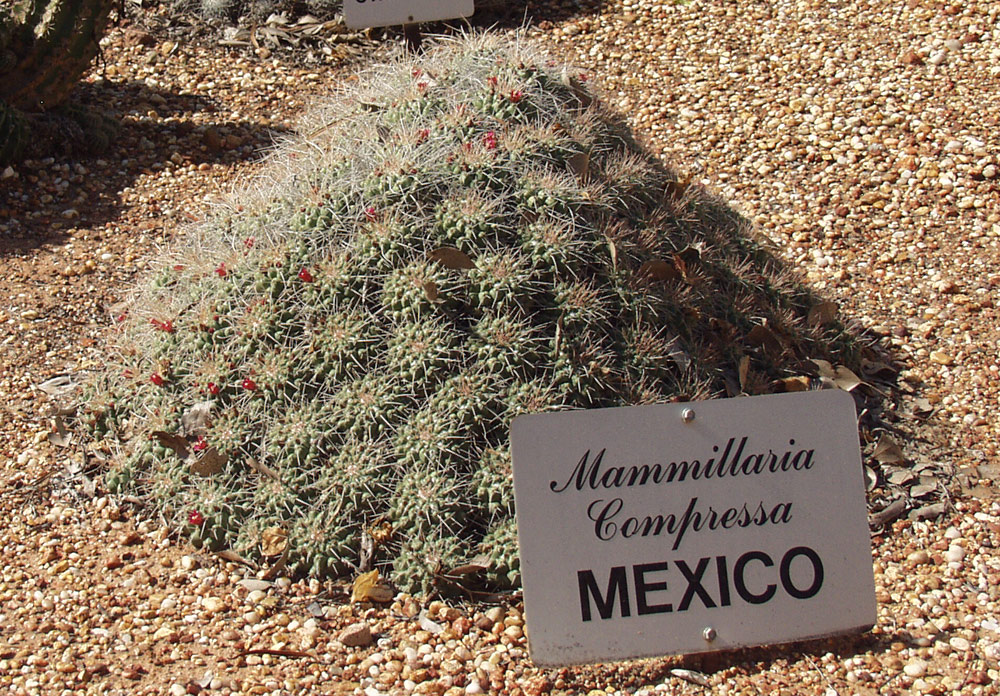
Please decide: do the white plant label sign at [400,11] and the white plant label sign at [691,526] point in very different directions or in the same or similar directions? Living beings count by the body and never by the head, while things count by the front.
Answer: same or similar directions

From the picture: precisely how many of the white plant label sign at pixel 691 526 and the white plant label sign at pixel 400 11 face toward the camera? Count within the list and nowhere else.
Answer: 2

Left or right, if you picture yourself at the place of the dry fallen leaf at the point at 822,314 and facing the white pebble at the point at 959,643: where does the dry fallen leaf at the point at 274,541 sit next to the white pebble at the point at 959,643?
right

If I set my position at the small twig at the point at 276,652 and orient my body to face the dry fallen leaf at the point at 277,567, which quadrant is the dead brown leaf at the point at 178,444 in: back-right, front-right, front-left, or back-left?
front-left

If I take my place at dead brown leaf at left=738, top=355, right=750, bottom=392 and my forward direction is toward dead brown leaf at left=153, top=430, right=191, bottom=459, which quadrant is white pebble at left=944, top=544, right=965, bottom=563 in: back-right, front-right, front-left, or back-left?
back-left

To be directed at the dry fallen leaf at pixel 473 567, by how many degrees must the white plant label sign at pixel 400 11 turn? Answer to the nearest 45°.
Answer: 0° — it already faces it

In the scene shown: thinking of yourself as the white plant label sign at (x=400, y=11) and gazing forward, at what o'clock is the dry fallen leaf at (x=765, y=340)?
The dry fallen leaf is roughly at 11 o'clock from the white plant label sign.

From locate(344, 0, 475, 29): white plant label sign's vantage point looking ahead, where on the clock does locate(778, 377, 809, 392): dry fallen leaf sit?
The dry fallen leaf is roughly at 11 o'clock from the white plant label sign.

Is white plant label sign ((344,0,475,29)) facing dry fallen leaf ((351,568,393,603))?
yes

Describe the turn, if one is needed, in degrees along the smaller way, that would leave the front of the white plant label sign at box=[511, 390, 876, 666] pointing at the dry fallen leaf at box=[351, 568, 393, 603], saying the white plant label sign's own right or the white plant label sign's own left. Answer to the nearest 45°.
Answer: approximately 90° to the white plant label sign's own right

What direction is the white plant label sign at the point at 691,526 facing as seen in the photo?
toward the camera

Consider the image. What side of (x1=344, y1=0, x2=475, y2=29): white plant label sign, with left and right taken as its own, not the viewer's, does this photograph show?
front

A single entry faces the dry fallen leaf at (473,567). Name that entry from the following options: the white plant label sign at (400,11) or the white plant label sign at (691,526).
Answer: the white plant label sign at (400,11)

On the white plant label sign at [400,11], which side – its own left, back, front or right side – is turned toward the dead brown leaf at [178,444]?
front

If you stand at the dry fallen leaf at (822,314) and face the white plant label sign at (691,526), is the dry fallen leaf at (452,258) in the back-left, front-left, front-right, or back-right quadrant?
front-right

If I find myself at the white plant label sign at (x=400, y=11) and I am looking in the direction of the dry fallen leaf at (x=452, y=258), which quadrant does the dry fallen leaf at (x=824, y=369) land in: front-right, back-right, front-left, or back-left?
front-left
